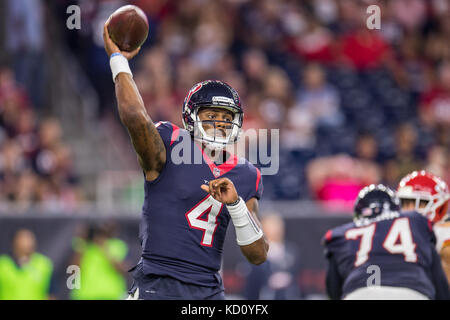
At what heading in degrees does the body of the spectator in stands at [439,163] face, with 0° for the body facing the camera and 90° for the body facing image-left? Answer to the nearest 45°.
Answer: approximately 0°

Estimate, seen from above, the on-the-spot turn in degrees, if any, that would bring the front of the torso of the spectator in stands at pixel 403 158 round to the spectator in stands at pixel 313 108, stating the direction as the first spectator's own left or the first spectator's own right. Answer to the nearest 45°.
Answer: approximately 90° to the first spectator's own right

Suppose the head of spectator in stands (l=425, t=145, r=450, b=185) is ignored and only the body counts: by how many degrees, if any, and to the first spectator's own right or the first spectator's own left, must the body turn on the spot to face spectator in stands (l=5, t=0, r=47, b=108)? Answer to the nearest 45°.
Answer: approximately 90° to the first spectator's own right

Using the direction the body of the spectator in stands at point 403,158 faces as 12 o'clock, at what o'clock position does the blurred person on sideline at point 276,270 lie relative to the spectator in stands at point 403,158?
the blurred person on sideline at point 276,270 is roughly at 1 o'clock from the spectator in stands at point 403,158.

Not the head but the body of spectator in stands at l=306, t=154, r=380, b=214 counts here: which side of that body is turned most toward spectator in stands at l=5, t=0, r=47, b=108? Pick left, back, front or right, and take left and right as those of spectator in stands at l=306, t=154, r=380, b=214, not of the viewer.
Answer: right

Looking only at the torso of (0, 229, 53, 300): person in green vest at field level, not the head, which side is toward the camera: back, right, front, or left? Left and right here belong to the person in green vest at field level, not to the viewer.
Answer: front
